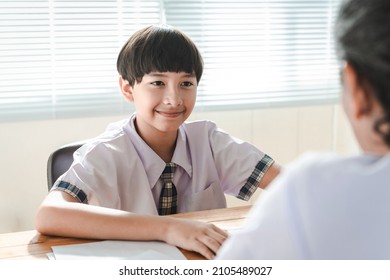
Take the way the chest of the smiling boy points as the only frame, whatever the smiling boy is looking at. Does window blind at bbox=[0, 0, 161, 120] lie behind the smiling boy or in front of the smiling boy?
behind

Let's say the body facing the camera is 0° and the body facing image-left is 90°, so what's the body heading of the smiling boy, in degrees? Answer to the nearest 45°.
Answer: approximately 315°

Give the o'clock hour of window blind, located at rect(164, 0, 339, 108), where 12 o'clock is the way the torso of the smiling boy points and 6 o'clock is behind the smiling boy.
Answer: The window blind is roughly at 8 o'clock from the smiling boy.

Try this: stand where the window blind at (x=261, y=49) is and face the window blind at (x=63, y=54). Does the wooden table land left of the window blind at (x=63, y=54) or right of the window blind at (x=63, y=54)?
left
